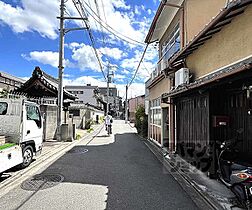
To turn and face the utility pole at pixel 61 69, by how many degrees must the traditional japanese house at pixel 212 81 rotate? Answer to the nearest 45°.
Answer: approximately 90° to its right

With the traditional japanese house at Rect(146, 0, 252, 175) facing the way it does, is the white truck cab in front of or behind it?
in front

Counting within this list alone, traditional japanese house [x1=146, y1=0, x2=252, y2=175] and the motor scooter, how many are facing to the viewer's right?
0

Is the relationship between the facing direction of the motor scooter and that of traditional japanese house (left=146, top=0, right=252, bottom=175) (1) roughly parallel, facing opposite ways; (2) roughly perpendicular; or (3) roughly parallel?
roughly perpendicular

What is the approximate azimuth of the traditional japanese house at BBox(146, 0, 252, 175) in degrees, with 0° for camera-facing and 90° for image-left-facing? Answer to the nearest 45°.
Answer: approximately 45°

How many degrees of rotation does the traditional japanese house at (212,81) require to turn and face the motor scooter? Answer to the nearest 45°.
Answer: approximately 45° to its left
